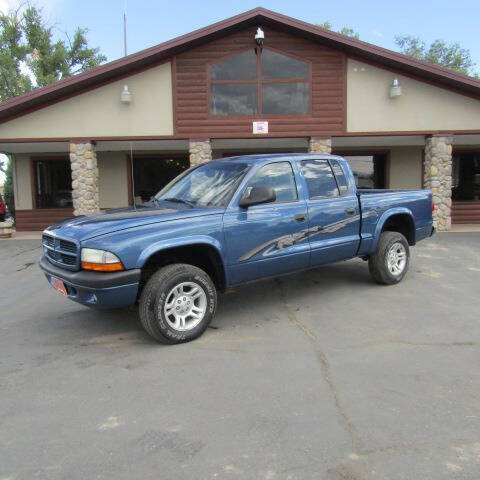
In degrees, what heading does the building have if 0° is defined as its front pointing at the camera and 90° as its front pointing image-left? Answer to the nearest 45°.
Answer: approximately 0°

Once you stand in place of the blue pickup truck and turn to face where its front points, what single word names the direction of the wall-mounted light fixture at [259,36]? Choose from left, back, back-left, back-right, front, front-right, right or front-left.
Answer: back-right

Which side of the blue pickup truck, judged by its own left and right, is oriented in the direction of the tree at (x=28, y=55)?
right

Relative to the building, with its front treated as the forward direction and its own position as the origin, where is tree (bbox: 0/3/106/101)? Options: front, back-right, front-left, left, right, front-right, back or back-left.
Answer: back-right

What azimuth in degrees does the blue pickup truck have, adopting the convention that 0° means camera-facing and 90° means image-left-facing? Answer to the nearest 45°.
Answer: approximately 45°

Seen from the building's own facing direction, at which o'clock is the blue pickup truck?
The blue pickup truck is roughly at 12 o'clock from the building.
